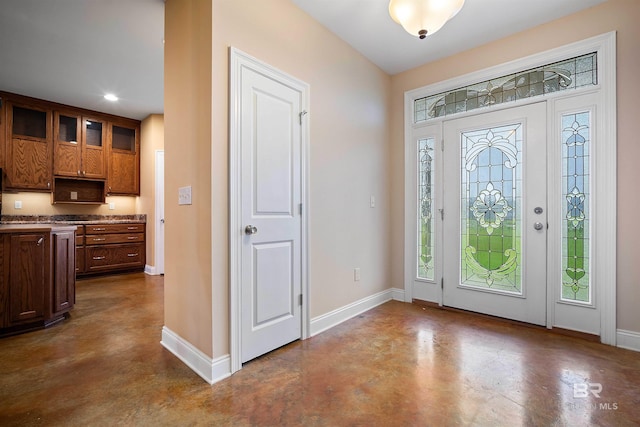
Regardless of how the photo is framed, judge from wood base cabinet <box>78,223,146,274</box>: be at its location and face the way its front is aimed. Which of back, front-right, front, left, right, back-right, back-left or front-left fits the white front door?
front-left

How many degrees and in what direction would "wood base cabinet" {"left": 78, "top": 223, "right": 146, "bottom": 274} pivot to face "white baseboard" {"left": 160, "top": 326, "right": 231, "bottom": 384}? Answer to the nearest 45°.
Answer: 0° — it already faces it

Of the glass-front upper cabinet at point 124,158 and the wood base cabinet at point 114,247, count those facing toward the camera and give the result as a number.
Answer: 2

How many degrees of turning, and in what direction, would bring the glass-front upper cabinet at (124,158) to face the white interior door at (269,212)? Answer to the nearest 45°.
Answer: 0° — it already faces it

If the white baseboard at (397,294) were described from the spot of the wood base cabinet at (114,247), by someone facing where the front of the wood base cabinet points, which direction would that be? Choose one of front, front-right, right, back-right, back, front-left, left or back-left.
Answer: front-left

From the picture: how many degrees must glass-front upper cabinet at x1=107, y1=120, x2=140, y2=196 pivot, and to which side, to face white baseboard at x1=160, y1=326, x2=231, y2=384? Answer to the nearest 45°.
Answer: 0° — it already faces it

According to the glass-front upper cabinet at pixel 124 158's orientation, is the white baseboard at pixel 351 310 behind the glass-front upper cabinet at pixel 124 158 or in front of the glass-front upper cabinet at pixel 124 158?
in front

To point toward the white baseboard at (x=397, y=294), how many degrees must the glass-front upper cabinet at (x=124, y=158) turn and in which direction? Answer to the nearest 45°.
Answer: approximately 45° to its left

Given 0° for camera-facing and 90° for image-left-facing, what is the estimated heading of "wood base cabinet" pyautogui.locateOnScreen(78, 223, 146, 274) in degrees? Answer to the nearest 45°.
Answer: approximately 0°

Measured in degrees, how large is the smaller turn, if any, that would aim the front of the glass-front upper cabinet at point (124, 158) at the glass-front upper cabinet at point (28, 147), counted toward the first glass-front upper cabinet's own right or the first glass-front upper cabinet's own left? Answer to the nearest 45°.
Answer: approximately 90° to the first glass-front upper cabinet's own right
